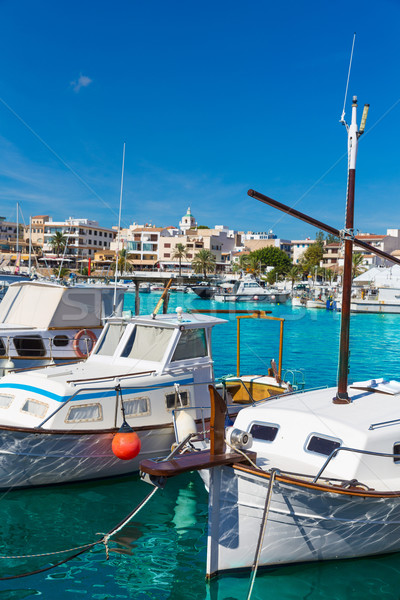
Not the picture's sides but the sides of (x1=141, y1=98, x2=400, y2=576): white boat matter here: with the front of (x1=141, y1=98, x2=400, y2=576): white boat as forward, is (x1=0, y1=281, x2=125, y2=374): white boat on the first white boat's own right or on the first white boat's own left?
on the first white boat's own right
